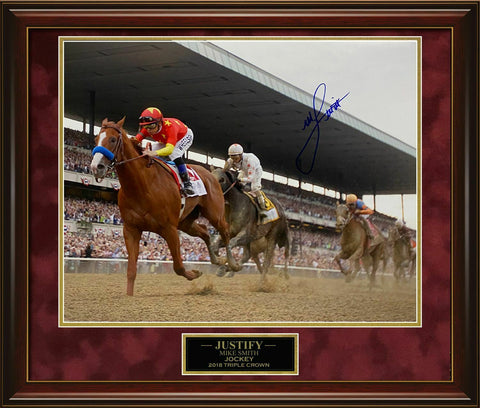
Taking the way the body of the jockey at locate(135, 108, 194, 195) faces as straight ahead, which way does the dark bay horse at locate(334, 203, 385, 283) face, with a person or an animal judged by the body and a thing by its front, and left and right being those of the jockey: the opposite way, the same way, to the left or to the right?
the same way

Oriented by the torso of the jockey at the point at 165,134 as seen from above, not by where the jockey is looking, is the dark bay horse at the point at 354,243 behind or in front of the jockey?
behind

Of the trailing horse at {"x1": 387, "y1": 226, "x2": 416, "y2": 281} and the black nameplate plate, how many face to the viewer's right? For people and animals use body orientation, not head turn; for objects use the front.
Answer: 0

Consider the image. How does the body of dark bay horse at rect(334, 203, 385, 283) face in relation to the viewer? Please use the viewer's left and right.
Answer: facing the viewer and to the left of the viewer

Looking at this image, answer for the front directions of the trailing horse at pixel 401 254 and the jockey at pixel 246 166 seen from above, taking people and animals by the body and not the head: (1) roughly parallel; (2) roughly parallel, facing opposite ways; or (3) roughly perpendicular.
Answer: roughly parallel

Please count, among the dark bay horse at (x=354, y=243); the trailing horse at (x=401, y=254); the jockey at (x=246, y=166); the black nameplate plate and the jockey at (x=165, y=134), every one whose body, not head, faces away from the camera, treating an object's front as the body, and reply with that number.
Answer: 0

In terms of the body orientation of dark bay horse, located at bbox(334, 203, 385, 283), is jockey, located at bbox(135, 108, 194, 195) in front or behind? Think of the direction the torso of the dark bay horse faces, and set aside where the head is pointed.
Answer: in front

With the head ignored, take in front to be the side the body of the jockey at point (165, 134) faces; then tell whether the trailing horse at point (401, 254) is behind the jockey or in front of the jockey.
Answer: behind

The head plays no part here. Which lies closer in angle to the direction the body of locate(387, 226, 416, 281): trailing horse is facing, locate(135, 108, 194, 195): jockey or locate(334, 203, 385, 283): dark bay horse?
the jockey

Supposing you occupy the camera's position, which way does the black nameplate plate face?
facing the viewer

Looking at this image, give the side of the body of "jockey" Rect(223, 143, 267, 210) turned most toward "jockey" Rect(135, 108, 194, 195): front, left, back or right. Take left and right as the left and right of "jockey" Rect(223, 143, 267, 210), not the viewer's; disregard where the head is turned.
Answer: front

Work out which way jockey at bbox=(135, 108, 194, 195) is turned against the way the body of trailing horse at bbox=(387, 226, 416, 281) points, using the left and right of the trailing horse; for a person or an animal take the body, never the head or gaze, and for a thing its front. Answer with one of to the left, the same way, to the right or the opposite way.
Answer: the same way

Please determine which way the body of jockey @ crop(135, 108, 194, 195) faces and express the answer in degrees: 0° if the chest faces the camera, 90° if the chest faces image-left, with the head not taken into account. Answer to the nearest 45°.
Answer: approximately 45°
